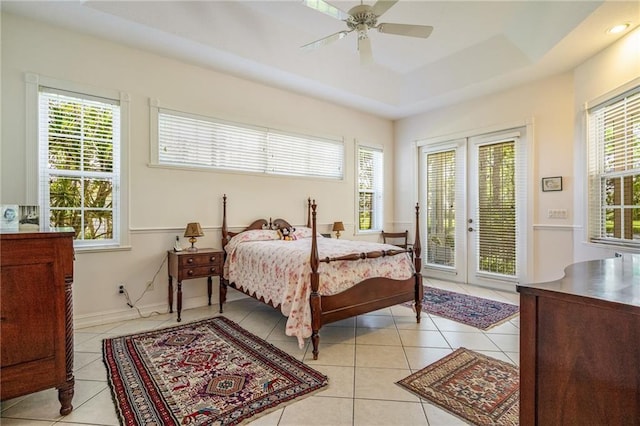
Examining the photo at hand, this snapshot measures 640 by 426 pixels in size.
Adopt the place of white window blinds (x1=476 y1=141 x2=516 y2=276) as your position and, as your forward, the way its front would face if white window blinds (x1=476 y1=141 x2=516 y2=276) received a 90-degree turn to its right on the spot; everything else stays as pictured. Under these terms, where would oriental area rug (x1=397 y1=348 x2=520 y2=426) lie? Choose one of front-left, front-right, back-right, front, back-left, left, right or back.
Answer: back-left

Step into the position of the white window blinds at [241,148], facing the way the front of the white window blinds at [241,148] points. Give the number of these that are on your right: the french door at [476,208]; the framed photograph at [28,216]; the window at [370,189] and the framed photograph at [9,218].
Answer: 2

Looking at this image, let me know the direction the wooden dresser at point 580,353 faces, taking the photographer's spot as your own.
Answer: facing away from the viewer and to the left of the viewer

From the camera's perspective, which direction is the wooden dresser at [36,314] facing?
to the viewer's right

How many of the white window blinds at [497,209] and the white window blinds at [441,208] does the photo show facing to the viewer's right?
0

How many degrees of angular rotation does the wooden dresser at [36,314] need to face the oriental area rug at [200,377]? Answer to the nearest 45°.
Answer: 0° — it already faces it

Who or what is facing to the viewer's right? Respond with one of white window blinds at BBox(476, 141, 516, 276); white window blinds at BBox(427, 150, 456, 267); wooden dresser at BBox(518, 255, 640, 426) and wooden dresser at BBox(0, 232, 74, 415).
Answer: wooden dresser at BBox(0, 232, 74, 415)

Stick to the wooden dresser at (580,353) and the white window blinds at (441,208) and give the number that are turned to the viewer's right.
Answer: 0

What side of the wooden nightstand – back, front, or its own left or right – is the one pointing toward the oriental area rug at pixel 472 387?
front

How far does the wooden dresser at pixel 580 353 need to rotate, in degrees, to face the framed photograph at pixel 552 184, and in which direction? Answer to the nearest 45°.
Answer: approximately 45° to its right
